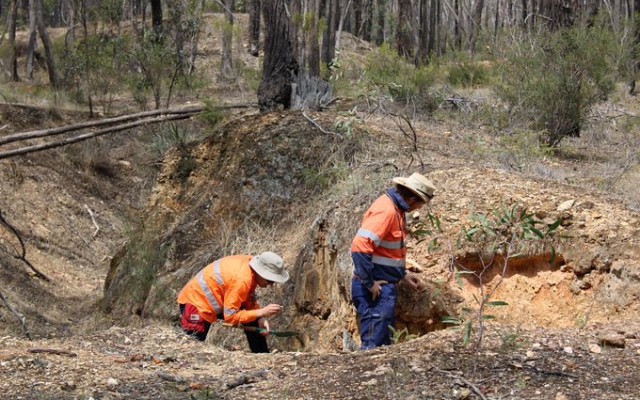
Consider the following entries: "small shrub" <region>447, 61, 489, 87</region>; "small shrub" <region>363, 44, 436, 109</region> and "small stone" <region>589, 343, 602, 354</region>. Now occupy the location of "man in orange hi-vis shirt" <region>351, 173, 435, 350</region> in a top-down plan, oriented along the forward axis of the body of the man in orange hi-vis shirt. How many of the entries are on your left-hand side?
2

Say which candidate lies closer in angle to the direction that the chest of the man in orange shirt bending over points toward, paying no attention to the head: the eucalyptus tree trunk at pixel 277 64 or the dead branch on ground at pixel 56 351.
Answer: the eucalyptus tree trunk

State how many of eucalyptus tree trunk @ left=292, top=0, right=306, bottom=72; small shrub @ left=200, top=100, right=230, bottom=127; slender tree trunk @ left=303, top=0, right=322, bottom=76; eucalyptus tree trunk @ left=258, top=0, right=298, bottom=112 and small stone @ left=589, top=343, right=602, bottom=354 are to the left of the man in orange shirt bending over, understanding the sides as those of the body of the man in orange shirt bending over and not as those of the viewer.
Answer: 4

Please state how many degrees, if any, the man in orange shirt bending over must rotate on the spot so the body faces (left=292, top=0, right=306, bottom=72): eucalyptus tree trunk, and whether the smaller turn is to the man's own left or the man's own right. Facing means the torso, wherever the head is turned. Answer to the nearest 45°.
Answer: approximately 90° to the man's own left

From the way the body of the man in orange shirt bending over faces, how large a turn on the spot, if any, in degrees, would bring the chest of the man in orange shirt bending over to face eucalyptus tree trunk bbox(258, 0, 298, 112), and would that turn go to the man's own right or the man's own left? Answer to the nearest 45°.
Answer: approximately 90° to the man's own left

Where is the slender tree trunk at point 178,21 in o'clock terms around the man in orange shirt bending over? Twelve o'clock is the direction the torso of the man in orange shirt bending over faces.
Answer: The slender tree trunk is roughly at 9 o'clock from the man in orange shirt bending over.

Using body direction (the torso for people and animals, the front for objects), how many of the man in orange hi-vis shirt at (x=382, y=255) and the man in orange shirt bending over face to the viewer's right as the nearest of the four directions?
2

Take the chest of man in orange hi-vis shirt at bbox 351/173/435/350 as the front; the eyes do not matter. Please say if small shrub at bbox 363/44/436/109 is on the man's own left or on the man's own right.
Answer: on the man's own left

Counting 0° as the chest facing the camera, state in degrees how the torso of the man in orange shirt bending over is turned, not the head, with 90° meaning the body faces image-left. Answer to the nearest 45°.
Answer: approximately 270°

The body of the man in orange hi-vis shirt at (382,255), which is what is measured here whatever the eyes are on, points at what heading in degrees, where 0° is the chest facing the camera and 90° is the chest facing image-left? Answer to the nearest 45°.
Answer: approximately 270°

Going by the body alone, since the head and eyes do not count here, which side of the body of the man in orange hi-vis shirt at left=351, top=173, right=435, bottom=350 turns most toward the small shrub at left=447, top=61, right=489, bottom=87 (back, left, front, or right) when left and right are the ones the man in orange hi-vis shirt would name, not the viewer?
left

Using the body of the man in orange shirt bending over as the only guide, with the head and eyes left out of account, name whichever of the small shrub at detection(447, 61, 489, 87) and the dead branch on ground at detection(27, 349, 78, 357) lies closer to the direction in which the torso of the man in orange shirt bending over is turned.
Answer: the small shrub

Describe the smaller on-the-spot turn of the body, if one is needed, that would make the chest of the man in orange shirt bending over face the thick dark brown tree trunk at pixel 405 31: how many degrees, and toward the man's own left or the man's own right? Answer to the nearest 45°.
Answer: approximately 90° to the man's own left

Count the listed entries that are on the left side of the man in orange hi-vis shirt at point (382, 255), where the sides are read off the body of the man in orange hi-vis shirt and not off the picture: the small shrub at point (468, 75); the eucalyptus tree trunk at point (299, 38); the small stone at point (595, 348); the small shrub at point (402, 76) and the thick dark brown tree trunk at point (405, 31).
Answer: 4

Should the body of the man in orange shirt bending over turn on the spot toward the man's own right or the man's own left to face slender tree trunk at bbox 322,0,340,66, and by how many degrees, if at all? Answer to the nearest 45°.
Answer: approximately 90° to the man's own left

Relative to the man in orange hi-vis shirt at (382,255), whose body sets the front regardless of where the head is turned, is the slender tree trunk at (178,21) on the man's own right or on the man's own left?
on the man's own left
